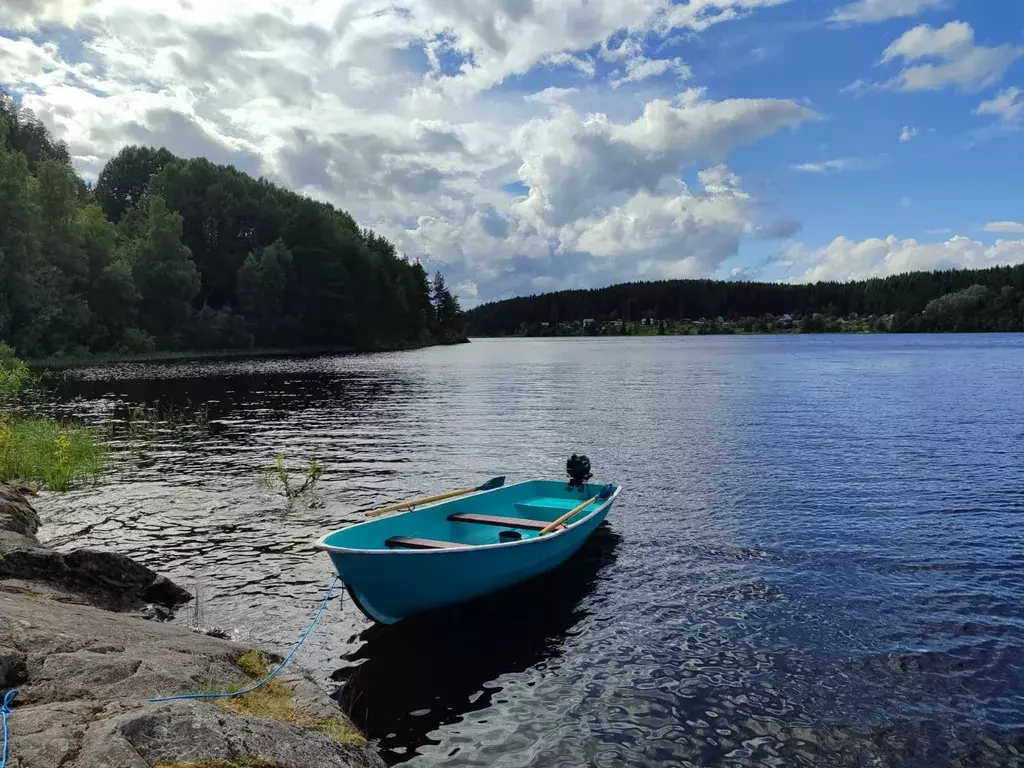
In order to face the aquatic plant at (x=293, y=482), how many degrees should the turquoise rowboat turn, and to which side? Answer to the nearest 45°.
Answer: approximately 90° to its right

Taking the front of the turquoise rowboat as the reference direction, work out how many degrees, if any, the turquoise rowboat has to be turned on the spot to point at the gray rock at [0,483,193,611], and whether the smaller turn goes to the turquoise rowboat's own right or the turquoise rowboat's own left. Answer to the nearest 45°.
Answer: approximately 45° to the turquoise rowboat's own right

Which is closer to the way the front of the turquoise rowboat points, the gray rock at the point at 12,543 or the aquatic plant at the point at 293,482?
the gray rock

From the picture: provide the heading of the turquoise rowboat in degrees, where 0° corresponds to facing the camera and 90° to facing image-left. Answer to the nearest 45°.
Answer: approximately 45°
